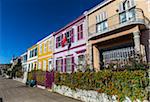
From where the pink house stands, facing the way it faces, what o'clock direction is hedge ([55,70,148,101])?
The hedge is roughly at 10 o'clock from the pink house.

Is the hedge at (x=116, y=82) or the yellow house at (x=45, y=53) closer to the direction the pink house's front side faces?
the hedge

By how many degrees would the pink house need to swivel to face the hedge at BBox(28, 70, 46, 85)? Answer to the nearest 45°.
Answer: approximately 90° to its right

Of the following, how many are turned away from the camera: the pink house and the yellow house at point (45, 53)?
0

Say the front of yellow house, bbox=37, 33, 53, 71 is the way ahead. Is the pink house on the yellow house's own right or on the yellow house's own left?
on the yellow house's own left

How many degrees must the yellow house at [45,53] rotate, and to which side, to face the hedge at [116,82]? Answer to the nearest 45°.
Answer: approximately 45° to its left

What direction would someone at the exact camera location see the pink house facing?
facing the viewer and to the left of the viewer
